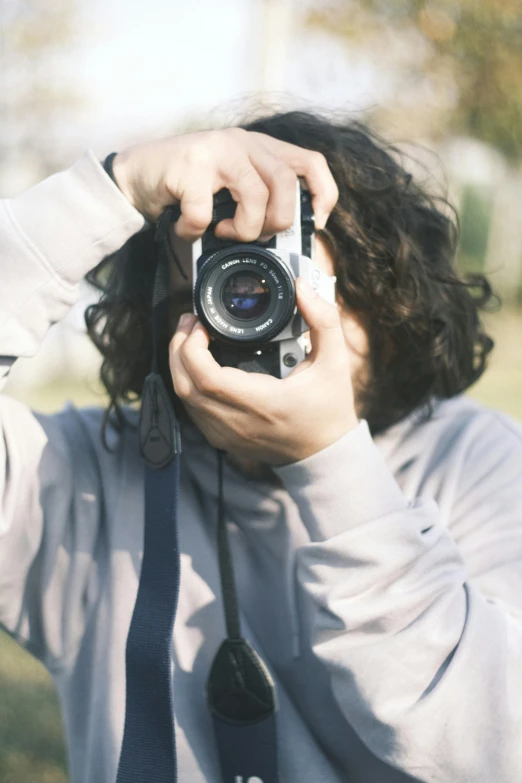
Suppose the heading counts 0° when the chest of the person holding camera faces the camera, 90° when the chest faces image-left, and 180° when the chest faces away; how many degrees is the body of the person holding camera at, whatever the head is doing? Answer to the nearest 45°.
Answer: approximately 0°
